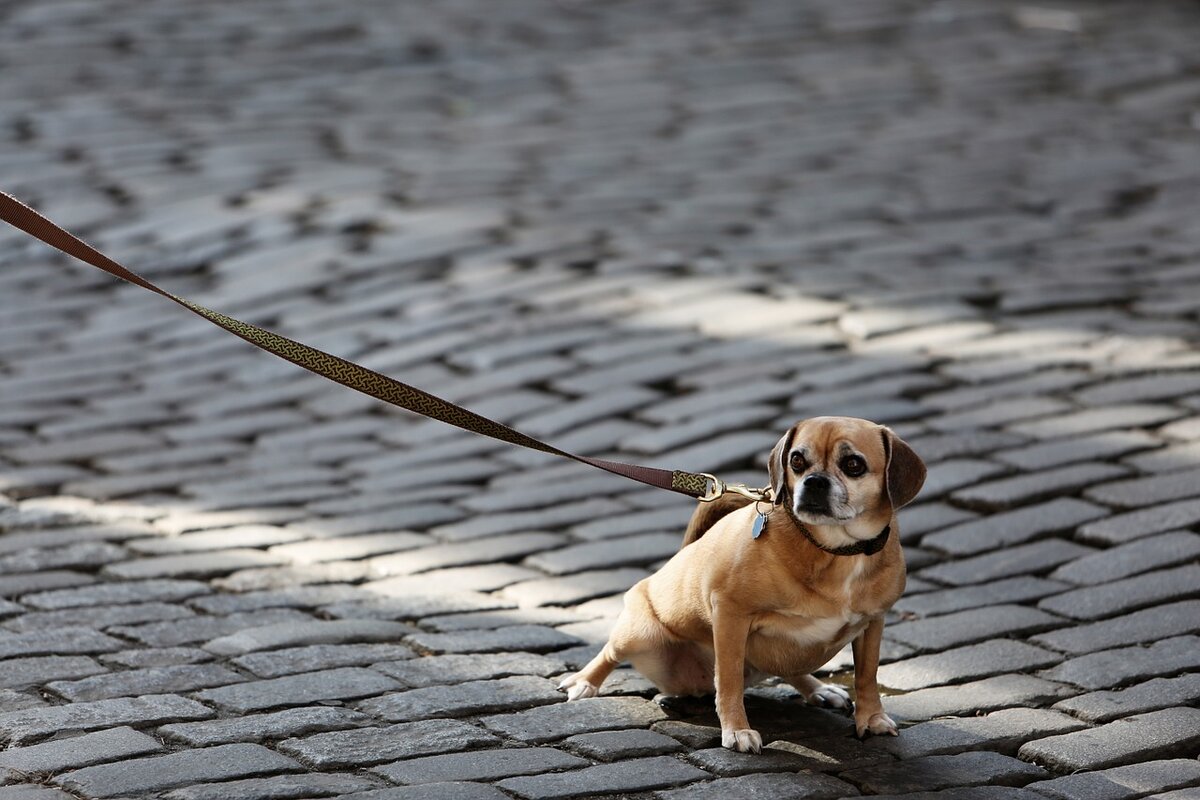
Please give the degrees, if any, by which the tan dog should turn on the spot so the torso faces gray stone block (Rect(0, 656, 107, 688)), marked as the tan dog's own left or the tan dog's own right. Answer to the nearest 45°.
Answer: approximately 135° to the tan dog's own right

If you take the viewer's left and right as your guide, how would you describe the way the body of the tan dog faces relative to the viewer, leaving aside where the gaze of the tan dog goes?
facing the viewer and to the right of the viewer
